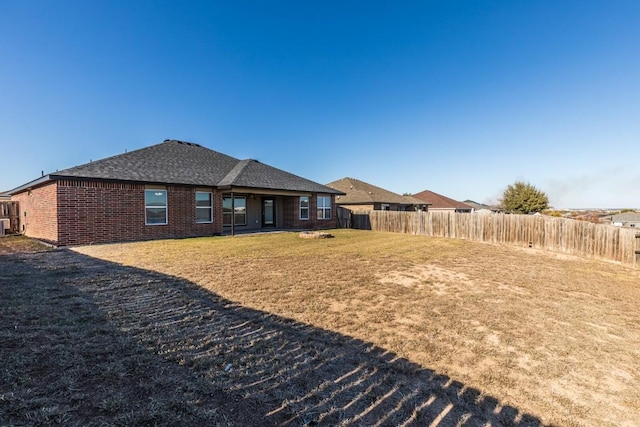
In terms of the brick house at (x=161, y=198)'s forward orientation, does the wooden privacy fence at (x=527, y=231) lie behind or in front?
behind

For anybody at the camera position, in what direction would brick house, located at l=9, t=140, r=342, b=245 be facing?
facing away from the viewer and to the left of the viewer

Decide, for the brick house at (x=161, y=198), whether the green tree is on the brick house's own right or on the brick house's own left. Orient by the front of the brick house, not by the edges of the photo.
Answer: on the brick house's own right

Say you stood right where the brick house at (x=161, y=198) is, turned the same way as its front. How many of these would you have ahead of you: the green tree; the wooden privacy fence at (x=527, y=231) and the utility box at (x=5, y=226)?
1

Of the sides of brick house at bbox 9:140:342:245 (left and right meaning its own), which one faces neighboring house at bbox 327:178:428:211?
right
